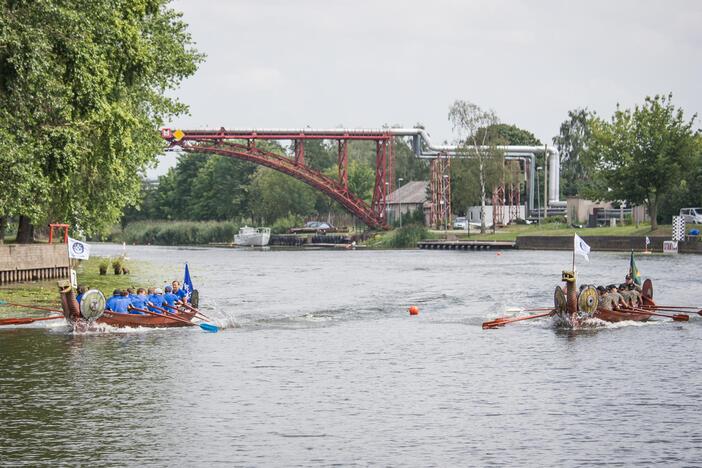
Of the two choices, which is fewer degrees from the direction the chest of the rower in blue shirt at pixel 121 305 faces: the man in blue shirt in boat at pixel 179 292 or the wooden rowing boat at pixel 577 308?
the man in blue shirt in boat

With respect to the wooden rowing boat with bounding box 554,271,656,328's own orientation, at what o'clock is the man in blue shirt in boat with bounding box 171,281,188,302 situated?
The man in blue shirt in boat is roughly at 1 o'clock from the wooden rowing boat.

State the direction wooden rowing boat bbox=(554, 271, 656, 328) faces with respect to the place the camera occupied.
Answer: facing the viewer and to the left of the viewer

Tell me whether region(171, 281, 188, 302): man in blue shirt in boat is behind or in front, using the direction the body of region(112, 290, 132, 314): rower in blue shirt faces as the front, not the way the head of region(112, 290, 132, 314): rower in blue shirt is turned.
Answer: in front

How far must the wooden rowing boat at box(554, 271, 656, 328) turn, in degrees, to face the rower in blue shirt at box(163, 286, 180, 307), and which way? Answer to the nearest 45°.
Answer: approximately 45° to its right

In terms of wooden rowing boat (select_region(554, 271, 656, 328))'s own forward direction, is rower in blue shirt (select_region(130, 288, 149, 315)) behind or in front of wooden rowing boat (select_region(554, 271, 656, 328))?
in front

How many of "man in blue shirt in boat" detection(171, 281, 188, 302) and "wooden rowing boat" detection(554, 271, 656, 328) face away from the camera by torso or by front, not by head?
0

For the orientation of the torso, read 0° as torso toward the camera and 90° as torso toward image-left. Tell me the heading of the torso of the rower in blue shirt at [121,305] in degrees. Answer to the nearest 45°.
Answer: approximately 225°

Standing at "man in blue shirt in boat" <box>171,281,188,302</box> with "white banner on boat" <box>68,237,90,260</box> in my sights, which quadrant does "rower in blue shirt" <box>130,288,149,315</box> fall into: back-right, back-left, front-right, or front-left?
front-left
